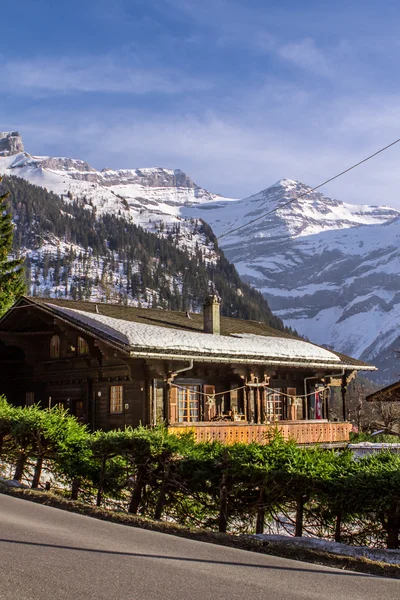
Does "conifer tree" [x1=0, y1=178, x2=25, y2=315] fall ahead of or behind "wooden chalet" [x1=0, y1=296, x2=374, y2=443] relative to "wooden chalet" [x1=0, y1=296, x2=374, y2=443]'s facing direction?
behind

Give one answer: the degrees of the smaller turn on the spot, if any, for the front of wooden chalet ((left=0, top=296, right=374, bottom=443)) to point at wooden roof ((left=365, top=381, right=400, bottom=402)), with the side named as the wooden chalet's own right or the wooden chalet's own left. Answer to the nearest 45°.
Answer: approximately 45° to the wooden chalet's own left

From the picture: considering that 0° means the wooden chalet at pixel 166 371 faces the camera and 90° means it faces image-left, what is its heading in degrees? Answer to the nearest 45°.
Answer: approximately 315°

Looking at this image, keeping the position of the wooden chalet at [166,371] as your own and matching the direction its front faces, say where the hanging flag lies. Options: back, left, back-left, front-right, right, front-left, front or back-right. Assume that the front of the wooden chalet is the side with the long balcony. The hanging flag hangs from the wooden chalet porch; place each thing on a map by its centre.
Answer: left
